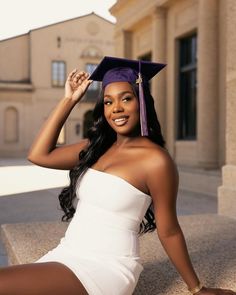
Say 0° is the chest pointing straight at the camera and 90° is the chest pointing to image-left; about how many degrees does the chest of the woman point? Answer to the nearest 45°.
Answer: approximately 45°
